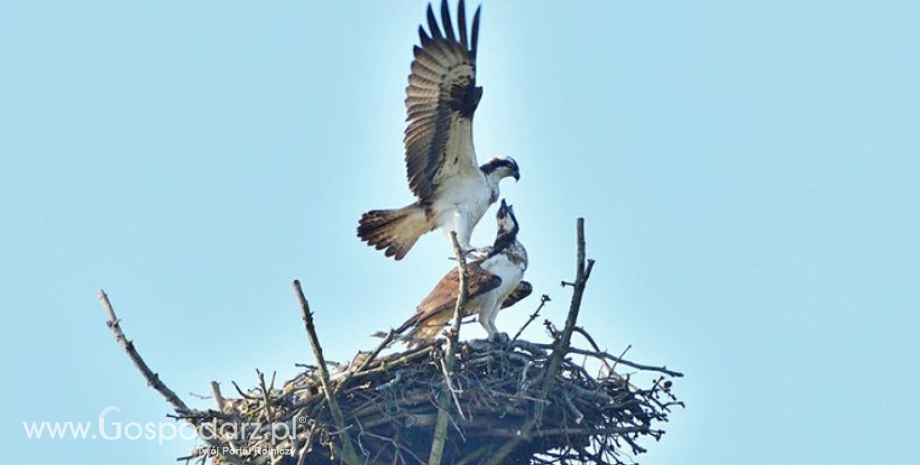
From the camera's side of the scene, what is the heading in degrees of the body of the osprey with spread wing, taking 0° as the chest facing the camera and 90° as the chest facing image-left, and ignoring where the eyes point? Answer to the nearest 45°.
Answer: approximately 270°
